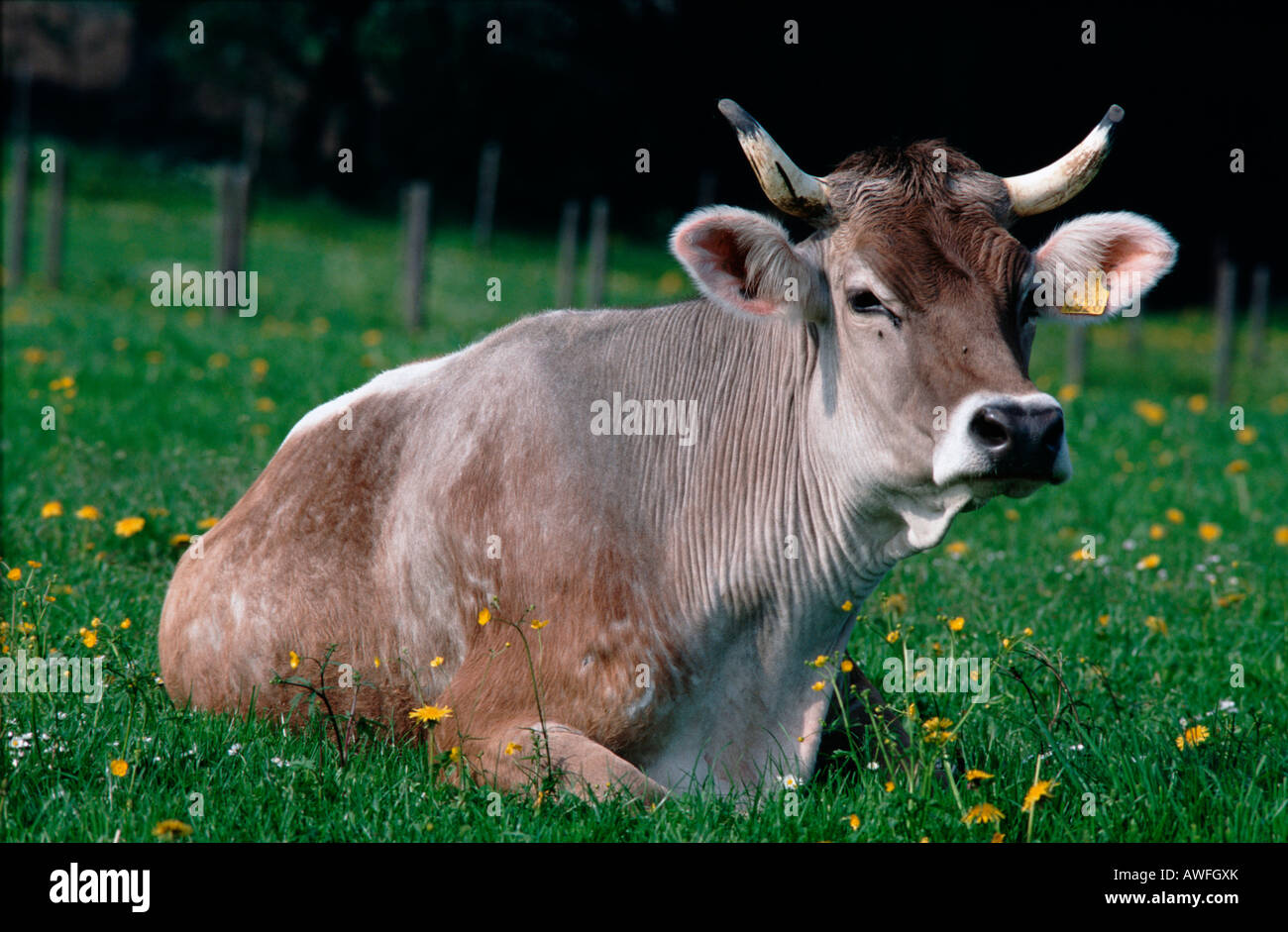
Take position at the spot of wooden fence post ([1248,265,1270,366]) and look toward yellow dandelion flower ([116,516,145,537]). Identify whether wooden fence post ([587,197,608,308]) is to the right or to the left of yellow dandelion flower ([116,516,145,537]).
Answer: right

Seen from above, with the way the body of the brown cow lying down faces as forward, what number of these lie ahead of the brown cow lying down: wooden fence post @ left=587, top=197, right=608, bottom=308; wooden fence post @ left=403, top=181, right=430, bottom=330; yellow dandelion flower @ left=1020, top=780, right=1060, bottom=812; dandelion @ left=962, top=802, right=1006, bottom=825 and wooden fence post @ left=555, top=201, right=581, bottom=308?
2

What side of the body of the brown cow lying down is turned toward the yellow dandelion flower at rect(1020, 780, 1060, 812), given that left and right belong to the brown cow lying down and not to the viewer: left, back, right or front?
front

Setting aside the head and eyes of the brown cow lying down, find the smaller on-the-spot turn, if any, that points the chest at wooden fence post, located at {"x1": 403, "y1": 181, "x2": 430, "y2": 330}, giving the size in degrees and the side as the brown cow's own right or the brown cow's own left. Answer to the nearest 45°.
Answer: approximately 135° to the brown cow's own left

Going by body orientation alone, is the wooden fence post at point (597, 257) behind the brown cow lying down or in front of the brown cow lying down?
behind

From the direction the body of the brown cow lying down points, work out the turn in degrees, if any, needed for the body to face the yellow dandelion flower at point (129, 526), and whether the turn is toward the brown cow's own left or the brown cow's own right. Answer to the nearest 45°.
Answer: approximately 180°

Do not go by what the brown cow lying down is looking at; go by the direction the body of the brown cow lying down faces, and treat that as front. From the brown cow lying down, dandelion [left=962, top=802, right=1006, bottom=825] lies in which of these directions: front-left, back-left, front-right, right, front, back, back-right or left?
front

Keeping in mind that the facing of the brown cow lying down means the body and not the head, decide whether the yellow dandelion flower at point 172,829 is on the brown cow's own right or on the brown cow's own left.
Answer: on the brown cow's own right

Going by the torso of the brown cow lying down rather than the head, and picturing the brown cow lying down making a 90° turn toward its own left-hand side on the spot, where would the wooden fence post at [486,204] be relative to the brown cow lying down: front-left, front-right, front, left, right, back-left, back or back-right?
front-left

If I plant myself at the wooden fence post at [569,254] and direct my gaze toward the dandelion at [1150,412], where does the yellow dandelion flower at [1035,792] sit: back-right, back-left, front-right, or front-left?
front-right

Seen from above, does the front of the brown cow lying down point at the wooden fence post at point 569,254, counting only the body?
no

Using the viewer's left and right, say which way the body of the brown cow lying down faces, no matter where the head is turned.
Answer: facing the viewer and to the right of the viewer
